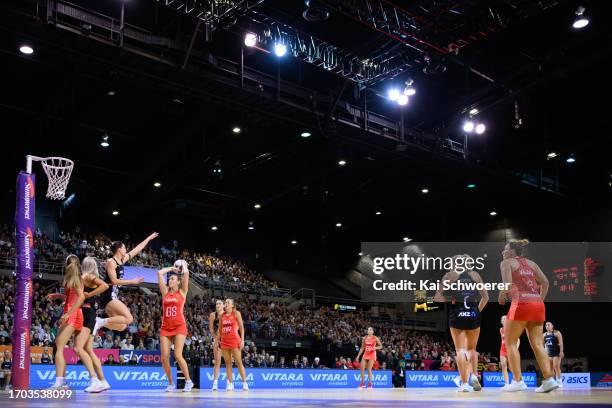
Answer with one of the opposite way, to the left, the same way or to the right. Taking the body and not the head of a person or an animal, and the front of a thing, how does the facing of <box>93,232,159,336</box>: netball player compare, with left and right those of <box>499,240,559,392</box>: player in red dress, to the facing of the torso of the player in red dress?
to the right

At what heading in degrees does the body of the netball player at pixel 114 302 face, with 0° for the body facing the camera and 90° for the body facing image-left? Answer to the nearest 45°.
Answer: approximately 270°

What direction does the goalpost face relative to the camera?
to the viewer's right

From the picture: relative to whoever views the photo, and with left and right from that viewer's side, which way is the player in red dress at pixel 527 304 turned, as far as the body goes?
facing away from the viewer and to the left of the viewer

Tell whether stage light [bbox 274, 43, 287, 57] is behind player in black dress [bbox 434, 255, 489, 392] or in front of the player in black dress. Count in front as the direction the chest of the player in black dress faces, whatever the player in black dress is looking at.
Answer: in front

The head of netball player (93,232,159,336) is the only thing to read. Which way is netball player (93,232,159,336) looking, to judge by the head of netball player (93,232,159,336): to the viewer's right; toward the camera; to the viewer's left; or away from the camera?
to the viewer's right

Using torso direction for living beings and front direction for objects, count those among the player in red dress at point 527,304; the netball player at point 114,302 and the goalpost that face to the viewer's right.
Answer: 2

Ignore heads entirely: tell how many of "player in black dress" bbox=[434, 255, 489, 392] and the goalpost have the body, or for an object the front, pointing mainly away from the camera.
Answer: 1

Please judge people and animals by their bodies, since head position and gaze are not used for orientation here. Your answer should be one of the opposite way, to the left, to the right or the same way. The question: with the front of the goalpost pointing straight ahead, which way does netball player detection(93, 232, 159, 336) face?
the same way

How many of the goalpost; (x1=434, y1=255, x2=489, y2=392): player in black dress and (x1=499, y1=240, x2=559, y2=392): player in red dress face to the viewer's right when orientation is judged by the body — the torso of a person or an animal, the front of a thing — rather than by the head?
1

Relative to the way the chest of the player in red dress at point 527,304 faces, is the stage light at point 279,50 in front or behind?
in front

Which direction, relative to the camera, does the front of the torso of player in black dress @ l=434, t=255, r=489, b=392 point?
away from the camera

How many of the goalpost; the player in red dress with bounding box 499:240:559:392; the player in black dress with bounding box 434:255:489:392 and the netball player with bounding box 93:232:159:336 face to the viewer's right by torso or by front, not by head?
2

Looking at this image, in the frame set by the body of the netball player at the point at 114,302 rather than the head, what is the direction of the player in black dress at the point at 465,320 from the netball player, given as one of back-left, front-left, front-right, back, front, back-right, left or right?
front
